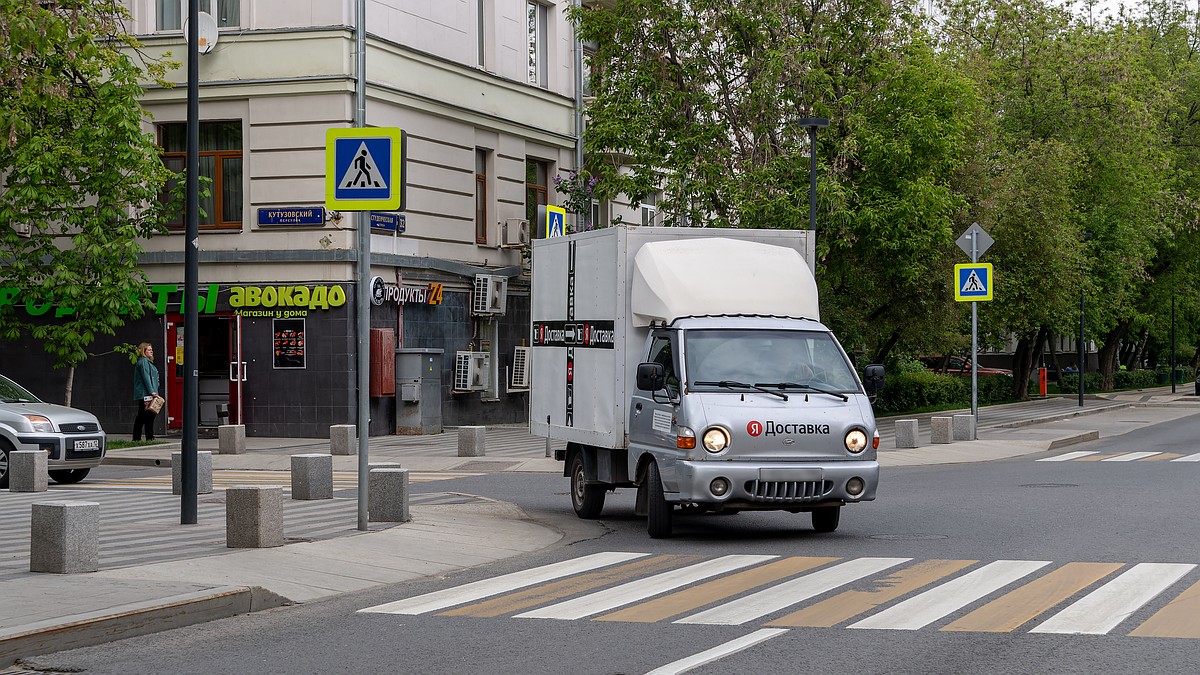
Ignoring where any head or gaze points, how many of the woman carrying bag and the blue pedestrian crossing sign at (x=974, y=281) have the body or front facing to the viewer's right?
1

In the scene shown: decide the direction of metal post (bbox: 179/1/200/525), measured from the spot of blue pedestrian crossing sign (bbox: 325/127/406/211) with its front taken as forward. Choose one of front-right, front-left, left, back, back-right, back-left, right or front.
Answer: back-right

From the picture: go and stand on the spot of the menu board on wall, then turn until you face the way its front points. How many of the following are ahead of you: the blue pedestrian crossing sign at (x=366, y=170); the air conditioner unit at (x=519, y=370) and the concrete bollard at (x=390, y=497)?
2

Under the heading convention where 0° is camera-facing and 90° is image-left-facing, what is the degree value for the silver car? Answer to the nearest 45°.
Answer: approximately 315°

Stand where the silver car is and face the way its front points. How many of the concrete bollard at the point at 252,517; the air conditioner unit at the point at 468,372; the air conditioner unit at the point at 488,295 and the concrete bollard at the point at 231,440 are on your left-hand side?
3

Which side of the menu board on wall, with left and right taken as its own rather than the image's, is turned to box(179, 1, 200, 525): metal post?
front

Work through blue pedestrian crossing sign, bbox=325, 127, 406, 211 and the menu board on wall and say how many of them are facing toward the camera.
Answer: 2

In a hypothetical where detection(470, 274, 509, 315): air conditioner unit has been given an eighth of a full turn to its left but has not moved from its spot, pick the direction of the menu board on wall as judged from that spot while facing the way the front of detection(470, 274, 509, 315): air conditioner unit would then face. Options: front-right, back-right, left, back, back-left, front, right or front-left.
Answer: back-right

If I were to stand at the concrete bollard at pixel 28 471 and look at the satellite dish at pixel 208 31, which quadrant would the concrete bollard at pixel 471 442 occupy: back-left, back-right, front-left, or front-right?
front-right

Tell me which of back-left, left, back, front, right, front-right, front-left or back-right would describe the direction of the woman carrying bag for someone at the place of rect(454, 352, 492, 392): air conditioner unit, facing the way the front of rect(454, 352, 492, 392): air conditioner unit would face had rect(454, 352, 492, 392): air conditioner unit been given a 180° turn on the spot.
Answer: left

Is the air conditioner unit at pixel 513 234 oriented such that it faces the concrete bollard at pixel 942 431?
yes

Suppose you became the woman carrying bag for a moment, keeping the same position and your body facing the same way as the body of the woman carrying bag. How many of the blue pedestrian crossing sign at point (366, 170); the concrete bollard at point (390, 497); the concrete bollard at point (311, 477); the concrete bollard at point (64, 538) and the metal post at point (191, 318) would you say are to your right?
5

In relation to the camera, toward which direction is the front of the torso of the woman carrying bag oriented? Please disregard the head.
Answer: to the viewer's right

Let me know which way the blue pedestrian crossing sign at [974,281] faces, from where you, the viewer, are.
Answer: facing the viewer

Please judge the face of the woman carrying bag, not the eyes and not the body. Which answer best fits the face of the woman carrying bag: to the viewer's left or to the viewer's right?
to the viewer's right

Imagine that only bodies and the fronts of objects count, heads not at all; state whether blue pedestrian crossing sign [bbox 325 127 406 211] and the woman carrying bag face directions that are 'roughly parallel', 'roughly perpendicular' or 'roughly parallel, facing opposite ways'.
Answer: roughly perpendicular

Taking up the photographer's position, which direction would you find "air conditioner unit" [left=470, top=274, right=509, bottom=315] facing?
facing the viewer and to the right of the viewer
